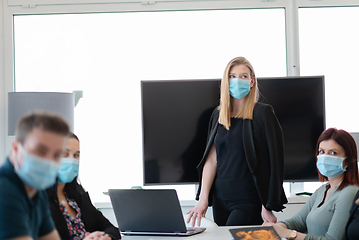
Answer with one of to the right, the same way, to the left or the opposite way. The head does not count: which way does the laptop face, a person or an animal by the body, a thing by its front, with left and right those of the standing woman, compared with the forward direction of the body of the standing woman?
the opposite way

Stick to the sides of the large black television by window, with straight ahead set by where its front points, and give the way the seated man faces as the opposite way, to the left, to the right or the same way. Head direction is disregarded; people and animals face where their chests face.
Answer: to the left

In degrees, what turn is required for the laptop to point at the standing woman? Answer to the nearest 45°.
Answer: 0° — it already faces them

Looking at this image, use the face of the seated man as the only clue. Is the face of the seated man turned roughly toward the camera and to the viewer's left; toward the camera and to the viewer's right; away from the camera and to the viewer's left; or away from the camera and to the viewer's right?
toward the camera and to the viewer's right

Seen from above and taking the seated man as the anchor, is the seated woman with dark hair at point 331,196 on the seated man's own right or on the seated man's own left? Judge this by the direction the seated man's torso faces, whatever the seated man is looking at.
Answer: on the seated man's own left

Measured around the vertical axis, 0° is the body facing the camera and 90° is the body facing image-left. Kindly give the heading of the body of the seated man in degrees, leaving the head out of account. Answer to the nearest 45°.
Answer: approximately 315°

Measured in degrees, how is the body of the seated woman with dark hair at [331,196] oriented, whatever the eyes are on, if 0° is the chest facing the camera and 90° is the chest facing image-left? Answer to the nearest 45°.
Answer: approximately 45°

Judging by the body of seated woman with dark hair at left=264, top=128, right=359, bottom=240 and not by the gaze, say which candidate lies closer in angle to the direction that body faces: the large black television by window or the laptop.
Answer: the laptop

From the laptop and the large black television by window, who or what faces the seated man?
the large black television by window

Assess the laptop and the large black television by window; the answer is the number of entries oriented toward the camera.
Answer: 1

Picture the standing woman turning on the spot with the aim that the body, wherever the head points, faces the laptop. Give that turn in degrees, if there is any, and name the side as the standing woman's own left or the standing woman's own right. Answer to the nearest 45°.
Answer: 0° — they already face it

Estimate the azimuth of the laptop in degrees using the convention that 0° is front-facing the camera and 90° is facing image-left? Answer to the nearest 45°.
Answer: approximately 225°
